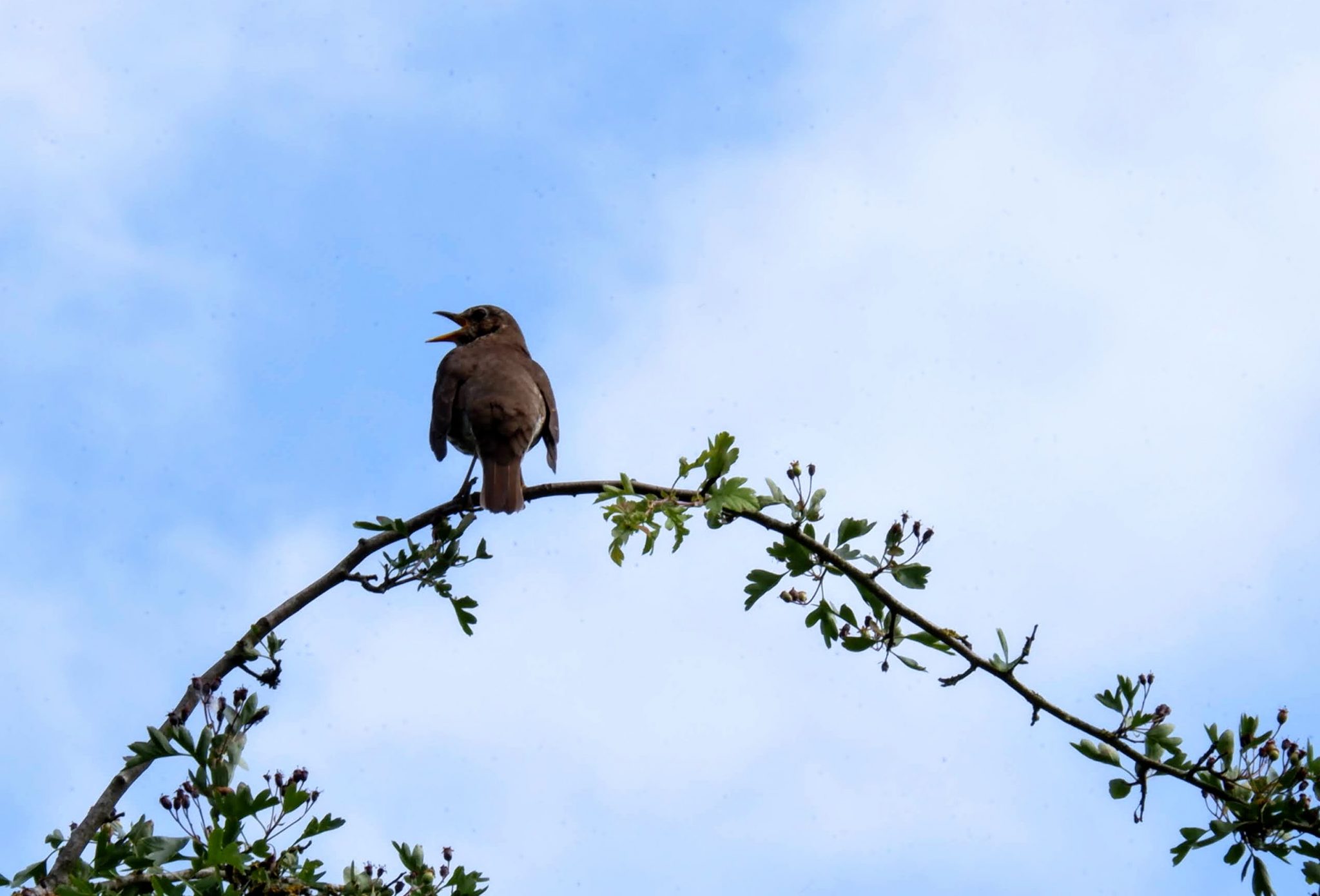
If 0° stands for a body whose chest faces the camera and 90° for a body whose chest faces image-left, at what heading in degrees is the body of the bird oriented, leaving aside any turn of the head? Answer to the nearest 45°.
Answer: approximately 180°
